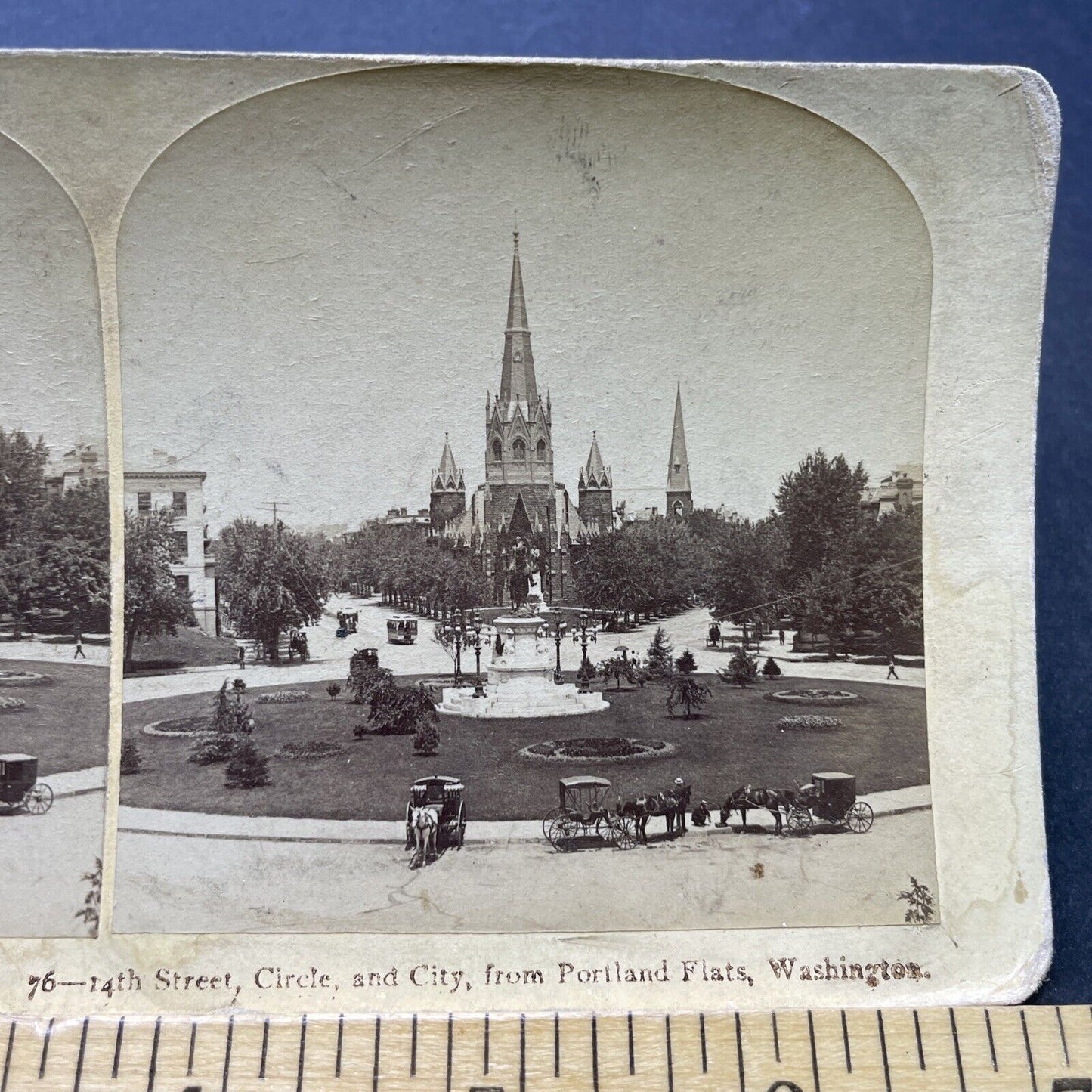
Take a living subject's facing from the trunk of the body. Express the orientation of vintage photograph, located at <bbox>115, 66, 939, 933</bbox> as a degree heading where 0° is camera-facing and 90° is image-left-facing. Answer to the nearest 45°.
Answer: approximately 0°
